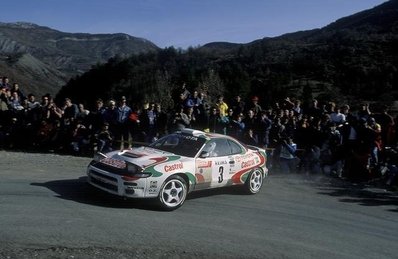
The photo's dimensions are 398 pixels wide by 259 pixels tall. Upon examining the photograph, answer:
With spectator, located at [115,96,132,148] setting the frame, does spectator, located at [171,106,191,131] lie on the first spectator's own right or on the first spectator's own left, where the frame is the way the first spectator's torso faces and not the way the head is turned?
on the first spectator's own left

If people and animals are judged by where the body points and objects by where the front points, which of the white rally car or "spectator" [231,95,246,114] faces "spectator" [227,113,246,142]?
"spectator" [231,95,246,114]

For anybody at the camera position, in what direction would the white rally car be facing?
facing the viewer and to the left of the viewer

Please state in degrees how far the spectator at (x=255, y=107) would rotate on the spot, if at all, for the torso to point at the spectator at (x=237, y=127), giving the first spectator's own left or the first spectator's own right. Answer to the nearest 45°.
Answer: approximately 45° to the first spectator's own right

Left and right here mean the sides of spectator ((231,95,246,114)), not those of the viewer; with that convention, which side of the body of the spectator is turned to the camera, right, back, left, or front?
front

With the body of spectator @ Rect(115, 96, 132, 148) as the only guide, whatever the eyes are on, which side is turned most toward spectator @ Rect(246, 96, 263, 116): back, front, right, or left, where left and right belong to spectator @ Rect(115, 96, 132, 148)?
left

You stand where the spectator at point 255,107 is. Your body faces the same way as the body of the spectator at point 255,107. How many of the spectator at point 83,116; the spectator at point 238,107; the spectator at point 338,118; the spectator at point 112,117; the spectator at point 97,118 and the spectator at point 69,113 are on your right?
5

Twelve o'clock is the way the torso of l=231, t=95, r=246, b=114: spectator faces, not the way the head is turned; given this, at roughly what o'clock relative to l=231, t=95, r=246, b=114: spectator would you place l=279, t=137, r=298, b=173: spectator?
l=279, t=137, r=298, b=173: spectator is roughly at 10 o'clock from l=231, t=95, r=246, b=114: spectator.

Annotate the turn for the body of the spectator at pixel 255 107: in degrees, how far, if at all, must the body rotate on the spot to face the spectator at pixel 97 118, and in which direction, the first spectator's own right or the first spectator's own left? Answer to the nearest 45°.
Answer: approximately 90° to the first spectator's own right

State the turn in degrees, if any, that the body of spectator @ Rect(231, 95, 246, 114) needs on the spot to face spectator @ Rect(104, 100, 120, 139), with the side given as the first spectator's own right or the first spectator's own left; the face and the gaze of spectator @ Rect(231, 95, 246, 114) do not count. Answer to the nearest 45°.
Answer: approximately 90° to the first spectator's own right

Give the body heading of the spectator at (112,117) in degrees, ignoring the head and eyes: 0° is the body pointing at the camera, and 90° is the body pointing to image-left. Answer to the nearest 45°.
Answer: approximately 0°

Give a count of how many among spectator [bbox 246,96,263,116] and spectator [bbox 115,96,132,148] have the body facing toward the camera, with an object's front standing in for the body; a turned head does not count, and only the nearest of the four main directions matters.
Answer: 2
